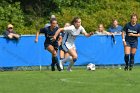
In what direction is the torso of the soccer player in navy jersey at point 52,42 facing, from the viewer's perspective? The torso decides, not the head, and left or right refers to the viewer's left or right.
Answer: facing the viewer and to the right of the viewer

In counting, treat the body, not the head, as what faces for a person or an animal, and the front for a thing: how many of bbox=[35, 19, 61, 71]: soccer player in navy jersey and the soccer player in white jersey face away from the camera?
0

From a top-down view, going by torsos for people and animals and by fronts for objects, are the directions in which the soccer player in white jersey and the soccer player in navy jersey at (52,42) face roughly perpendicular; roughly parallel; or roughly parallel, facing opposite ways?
roughly parallel

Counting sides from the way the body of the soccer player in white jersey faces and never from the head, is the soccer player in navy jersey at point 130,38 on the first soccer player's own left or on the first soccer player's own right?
on the first soccer player's own left

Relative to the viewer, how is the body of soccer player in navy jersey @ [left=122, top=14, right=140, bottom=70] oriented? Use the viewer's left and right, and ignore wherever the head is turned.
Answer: facing the viewer

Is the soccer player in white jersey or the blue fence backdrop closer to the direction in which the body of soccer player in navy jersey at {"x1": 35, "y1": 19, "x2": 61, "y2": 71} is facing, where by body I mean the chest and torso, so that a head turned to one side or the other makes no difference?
the soccer player in white jersey

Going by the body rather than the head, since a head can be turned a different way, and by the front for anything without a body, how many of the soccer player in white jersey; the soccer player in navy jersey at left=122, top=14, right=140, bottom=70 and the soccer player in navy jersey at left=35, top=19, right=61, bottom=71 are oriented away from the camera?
0

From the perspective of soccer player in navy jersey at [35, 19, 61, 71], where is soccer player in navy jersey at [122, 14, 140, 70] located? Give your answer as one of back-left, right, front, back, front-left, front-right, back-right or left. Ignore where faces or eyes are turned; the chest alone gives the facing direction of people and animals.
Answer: front-left
